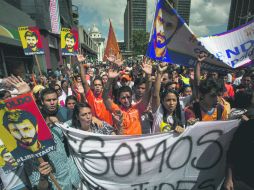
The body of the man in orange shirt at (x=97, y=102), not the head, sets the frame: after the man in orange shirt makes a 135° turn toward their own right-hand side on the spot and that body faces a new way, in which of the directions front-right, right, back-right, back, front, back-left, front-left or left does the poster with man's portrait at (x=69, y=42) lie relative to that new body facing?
front-right

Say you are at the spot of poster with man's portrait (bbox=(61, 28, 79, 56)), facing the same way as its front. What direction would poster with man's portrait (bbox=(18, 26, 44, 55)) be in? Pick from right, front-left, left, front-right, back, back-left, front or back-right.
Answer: right

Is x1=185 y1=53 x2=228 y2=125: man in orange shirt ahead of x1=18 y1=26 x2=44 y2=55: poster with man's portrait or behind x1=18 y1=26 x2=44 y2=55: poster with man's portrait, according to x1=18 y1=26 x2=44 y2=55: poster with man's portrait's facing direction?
ahead

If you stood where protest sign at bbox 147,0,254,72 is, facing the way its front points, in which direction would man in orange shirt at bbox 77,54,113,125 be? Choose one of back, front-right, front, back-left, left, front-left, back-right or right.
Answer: front-right

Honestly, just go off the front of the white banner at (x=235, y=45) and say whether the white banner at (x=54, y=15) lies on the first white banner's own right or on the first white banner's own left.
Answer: on the first white banner's own right

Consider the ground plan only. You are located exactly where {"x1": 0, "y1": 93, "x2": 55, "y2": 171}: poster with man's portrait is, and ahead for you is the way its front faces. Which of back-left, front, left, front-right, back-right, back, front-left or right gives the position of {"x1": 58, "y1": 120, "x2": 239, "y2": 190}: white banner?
left

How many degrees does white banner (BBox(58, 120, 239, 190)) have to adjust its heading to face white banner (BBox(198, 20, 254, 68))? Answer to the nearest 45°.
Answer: approximately 135° to its left

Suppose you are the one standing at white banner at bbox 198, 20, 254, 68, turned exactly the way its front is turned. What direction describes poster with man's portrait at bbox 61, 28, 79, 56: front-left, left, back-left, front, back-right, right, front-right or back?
right

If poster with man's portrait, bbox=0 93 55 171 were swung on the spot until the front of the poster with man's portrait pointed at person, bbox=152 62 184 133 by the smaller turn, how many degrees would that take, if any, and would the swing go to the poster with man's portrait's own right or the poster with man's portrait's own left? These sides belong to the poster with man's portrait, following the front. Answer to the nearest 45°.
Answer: approximately 90° to the poster with man's portrait's own left

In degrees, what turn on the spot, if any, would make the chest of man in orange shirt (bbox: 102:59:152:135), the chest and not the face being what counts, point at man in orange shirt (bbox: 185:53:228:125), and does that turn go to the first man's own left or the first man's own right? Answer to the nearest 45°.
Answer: approximately 90° to the first man's own left

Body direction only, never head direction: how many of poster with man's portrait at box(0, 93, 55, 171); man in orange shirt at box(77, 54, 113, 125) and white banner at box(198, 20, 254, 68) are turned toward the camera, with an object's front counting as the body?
3

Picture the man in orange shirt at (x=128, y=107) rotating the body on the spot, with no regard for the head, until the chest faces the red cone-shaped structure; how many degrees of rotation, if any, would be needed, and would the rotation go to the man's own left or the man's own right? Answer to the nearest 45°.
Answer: approximately 180°
